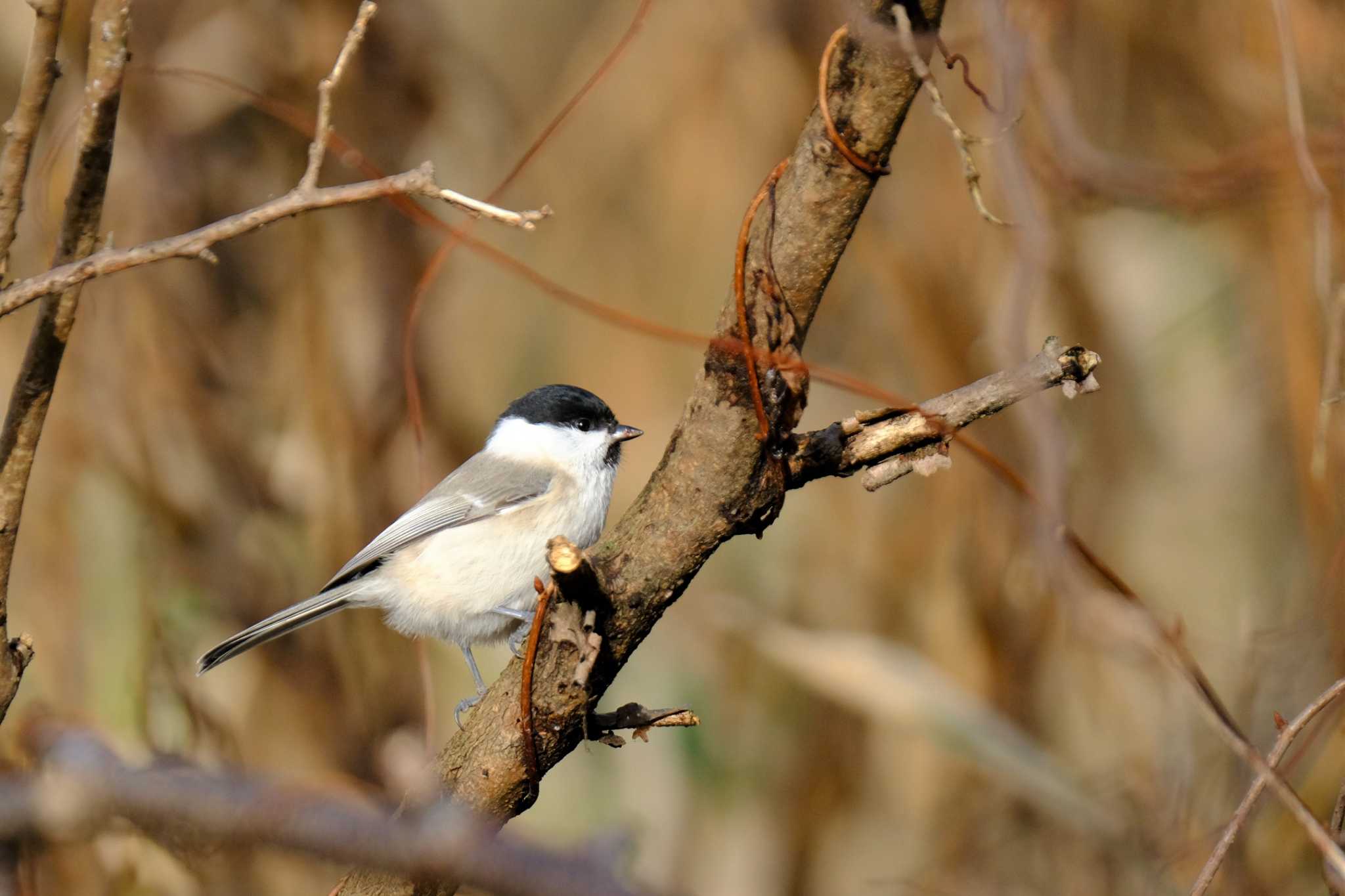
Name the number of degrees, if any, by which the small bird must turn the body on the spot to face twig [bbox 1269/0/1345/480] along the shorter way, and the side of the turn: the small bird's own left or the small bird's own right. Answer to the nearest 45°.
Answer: approximately 45° to the small bird's own left

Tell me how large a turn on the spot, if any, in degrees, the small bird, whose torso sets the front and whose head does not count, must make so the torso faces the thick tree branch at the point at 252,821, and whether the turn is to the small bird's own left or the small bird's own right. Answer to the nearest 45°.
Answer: approximately 90° to the small bird's own right

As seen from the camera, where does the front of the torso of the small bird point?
to the viewer's right

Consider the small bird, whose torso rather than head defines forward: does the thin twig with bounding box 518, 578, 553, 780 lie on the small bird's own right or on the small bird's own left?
on the small bird's own right
